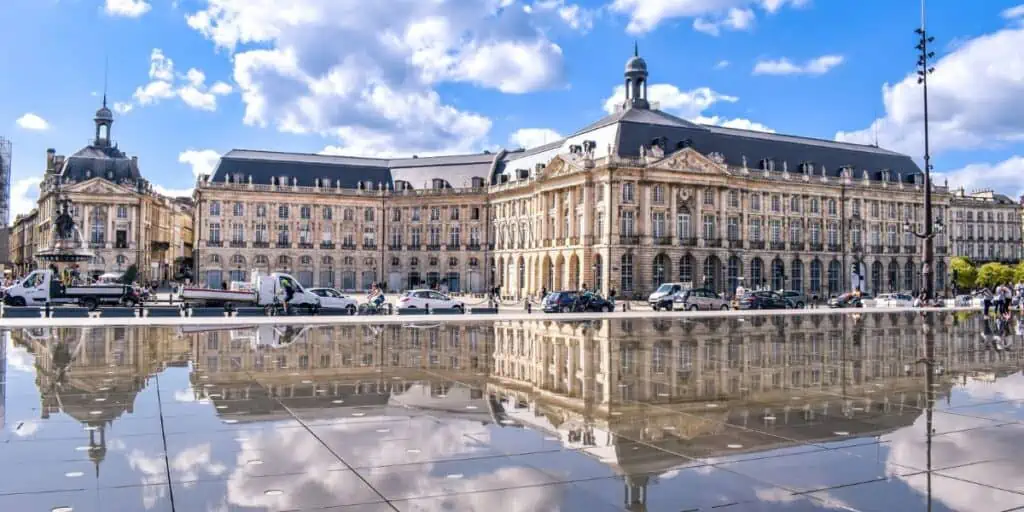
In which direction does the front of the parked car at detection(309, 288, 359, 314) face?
to the viewer's right

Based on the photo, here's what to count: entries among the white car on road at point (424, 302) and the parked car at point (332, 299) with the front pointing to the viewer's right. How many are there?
2

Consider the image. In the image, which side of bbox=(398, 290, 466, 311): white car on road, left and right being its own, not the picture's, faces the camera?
right

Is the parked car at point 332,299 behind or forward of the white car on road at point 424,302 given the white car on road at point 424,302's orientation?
behind

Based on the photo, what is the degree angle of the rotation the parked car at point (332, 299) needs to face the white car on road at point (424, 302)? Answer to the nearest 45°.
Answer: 0° — it already faces it
